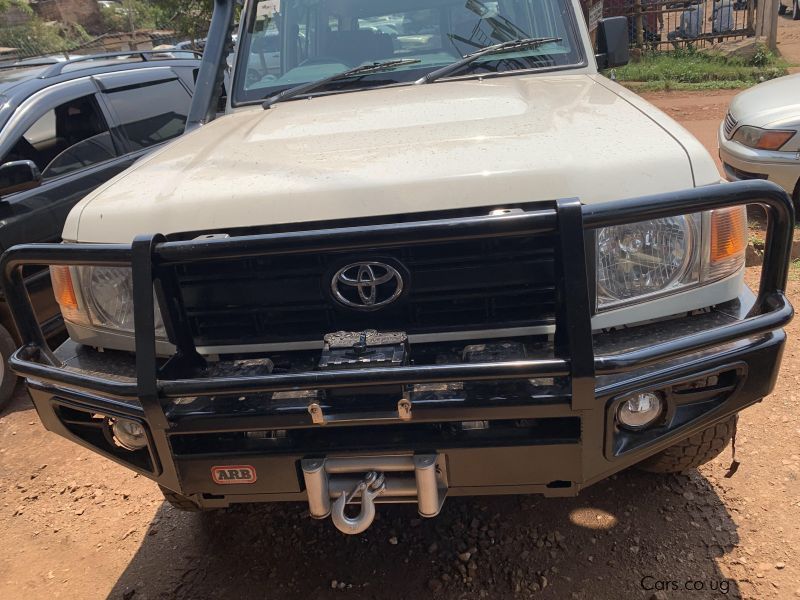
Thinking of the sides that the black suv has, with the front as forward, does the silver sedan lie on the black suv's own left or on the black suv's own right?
on the black suv's own left

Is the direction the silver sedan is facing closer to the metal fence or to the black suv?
the black suv

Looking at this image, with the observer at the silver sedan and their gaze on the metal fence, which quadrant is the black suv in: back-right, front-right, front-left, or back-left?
back-left

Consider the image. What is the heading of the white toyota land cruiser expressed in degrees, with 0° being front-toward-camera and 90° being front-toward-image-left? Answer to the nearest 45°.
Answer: approximately 0°

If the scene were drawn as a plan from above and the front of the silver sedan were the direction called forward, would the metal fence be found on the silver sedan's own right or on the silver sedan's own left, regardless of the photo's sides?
on the silver sedan's own right

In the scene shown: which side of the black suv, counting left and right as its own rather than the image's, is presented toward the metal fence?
back

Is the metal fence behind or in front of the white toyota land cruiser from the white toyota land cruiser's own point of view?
behind

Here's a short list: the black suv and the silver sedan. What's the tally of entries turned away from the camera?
0

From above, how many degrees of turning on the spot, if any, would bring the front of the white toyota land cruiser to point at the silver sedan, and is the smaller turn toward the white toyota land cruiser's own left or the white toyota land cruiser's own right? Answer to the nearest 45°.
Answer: approximately 135° to the white toyota land cruiser's own left
